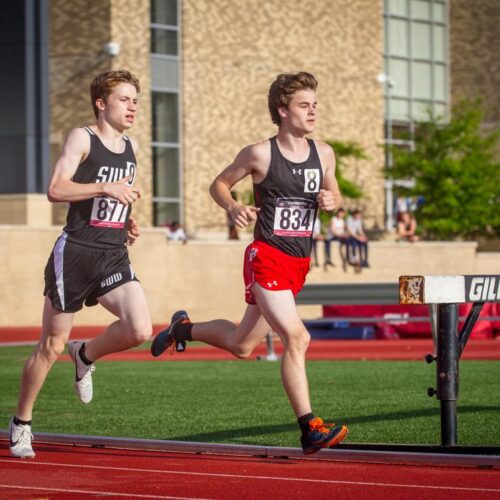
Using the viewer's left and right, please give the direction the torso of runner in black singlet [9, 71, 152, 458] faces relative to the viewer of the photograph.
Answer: facing the viewer and to the right of the viewer

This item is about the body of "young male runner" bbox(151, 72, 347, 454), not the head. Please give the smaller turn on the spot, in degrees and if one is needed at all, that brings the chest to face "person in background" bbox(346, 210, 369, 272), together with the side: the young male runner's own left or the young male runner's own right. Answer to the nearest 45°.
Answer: approximately 135° to the young male runner's own left

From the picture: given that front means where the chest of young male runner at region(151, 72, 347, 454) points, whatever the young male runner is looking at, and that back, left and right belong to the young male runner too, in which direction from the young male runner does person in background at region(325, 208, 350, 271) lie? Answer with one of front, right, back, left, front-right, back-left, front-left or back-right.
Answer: back-left

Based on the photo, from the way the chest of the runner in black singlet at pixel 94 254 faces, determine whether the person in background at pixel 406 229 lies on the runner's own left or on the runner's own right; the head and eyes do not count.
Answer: on the runner's own left

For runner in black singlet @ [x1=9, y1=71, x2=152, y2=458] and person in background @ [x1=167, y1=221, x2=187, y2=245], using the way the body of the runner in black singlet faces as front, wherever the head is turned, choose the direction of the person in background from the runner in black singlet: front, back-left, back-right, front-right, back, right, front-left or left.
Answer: back-left

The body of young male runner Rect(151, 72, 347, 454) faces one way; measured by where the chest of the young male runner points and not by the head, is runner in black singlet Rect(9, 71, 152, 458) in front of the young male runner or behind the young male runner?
behind

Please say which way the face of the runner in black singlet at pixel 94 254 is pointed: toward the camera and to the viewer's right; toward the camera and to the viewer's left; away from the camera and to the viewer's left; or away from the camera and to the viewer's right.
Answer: toward the camera and to the viewer's right

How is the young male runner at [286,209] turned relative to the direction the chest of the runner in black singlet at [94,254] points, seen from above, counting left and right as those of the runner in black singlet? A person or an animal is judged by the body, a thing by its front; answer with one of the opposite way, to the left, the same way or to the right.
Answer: the same way

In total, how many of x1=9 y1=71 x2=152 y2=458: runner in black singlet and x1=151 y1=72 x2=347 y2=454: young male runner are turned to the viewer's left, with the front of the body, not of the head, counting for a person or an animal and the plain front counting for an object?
0

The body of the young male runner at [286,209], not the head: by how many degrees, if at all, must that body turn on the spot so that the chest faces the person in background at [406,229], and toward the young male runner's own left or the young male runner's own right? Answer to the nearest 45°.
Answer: approximately 135° to the young male runner's own left

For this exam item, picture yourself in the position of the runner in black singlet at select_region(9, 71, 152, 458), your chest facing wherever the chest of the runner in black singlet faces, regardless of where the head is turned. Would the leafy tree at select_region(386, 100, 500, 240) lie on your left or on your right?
on your left
